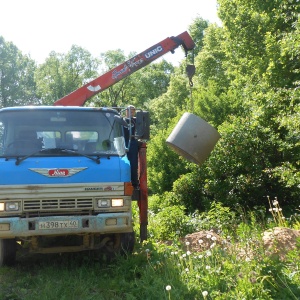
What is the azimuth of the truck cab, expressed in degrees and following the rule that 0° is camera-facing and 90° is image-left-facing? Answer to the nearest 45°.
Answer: approximately 0°

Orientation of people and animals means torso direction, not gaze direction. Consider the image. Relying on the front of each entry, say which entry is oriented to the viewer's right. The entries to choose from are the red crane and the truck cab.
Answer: the red crane

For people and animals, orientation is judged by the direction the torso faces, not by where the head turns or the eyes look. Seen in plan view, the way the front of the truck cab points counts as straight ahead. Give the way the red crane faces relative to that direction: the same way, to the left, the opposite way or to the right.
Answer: to the left

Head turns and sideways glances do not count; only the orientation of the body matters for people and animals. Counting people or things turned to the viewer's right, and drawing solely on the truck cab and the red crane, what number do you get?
1

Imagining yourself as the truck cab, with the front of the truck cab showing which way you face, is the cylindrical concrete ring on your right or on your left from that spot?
on your left

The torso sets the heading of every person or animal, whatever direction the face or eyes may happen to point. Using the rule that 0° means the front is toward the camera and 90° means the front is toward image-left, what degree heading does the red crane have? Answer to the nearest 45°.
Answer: approximately 270°
